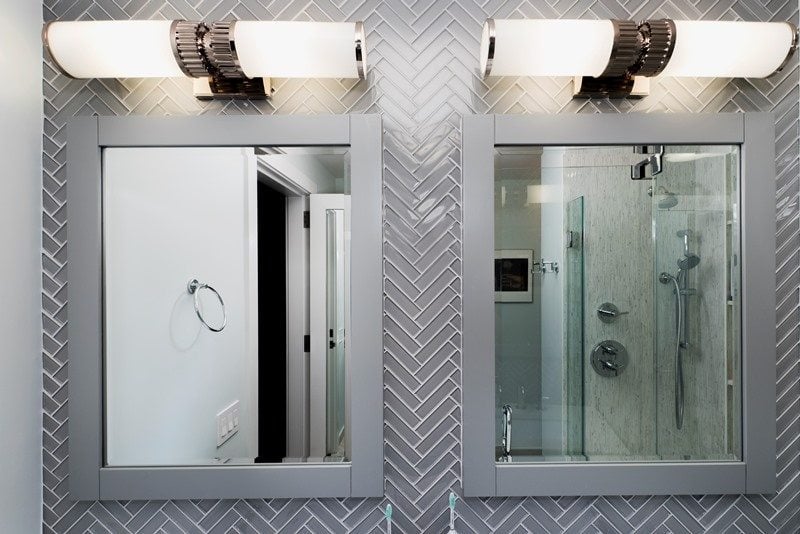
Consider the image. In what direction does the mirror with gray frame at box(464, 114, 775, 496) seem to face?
toward the camera

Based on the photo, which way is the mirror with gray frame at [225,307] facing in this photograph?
toward the camera

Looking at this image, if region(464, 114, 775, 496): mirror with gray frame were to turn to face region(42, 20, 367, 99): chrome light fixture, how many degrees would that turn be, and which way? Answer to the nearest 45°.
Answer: approximately 45° to its right

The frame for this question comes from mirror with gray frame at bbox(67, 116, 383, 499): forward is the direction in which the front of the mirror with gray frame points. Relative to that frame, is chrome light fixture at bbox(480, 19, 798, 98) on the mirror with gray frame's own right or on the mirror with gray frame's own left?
on the mirror with gray frame's own left

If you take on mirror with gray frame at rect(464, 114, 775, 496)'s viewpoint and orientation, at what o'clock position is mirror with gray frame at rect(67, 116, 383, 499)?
mirror with gray frame at rect(67, 116, 383, 499) is roughly at 2 o'clock from mirror with gray frame at rect(464, 114, 775, 496).

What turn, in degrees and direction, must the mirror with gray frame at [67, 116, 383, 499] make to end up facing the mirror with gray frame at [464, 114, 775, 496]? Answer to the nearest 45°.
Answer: approximately 90° to its left

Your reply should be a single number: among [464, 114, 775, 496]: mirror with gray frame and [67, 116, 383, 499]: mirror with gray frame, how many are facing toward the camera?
2
